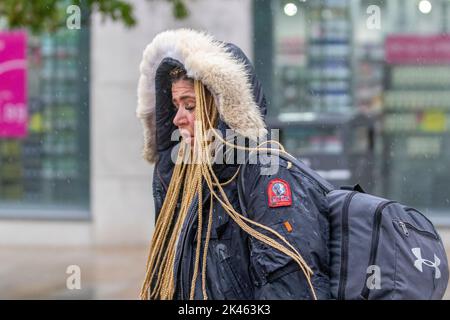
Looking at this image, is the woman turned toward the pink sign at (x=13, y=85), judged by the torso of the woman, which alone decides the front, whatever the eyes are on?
no

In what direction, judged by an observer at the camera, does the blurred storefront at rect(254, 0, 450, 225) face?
facing the viewer

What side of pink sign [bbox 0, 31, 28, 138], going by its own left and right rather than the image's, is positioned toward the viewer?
front

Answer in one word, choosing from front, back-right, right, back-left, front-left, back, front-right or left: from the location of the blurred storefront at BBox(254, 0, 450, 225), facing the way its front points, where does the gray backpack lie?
front

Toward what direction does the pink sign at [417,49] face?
toward the camera

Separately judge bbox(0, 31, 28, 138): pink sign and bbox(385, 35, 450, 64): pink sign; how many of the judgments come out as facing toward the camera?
2

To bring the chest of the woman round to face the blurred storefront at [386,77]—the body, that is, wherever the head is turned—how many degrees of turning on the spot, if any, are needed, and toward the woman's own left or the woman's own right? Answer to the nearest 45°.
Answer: approximately 135° to the woman's own right

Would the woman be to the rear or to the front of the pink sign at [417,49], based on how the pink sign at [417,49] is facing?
to the front

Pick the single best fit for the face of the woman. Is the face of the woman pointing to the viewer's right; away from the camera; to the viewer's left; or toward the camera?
to the viewer's left

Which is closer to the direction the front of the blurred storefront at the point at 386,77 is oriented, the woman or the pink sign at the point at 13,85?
the woman

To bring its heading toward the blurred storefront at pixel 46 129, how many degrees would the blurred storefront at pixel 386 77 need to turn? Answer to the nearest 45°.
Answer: approximately 90° to its right

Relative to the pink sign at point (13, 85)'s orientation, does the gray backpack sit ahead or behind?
ahead

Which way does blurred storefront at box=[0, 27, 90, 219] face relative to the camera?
toward the camera

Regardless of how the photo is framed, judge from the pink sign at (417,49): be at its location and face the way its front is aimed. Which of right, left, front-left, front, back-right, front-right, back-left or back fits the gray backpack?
front

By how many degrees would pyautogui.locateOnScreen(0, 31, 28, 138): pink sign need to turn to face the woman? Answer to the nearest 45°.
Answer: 0° — it already faces them
